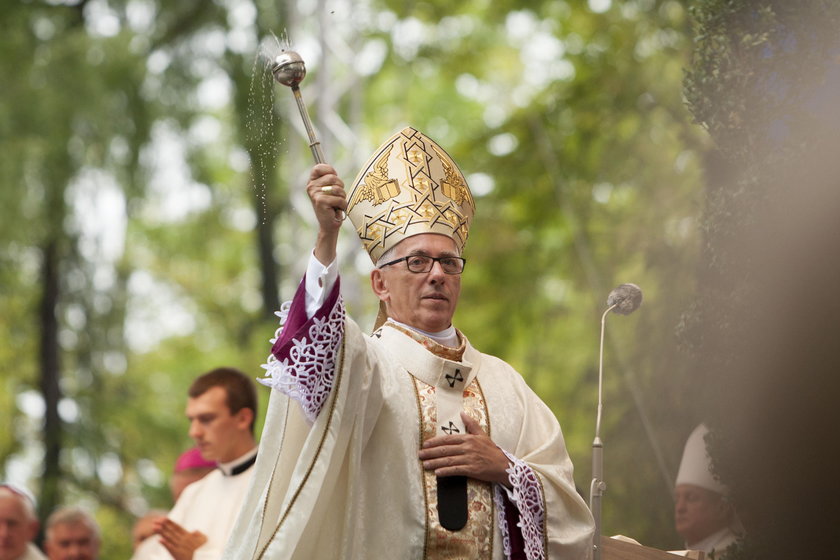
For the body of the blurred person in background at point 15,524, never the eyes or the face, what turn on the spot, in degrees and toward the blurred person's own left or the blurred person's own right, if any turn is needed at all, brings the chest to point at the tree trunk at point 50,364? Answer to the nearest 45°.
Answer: approximately 135° to the blurred person's own right

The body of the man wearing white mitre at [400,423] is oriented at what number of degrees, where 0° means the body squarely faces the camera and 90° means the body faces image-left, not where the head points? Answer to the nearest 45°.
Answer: approximately 315°

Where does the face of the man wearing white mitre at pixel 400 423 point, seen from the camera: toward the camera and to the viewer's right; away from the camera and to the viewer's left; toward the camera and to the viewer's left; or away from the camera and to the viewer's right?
toward the camera and to the viewer's right

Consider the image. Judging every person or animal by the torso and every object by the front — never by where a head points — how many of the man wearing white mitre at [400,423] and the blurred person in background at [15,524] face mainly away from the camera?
0

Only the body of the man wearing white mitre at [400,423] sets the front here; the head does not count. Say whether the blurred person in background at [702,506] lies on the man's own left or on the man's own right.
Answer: on the man's own left
